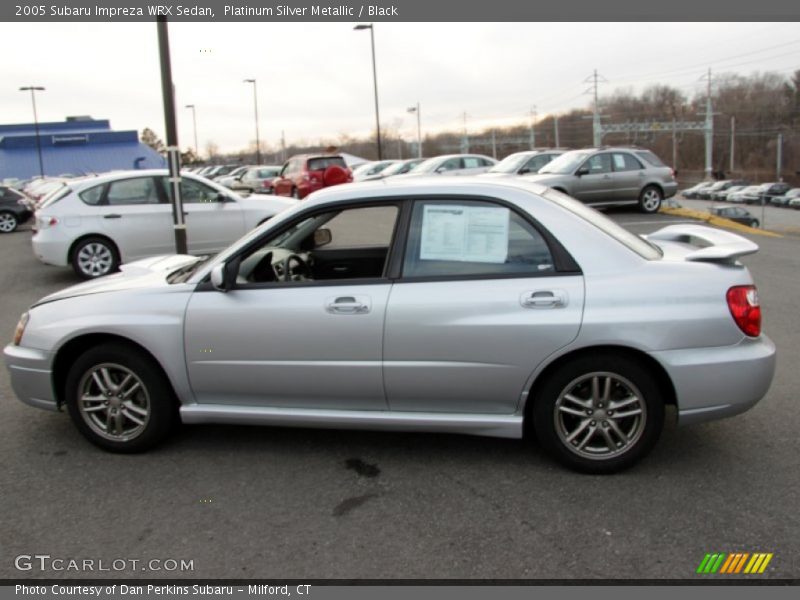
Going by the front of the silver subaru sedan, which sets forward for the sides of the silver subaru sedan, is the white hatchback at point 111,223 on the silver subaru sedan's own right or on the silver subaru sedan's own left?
on the silver subaru sedan's own right

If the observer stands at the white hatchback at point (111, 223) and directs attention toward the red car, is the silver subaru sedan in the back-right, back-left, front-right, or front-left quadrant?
back-right

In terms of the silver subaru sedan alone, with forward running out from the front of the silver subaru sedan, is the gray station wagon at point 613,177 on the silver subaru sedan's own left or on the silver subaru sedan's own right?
on the silver subaru sedan's own right

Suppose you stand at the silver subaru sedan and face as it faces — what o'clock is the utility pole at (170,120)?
The utility pole is roughly at 2 o'clock from the silver subaru sedan.

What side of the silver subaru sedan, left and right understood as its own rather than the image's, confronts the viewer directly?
left
